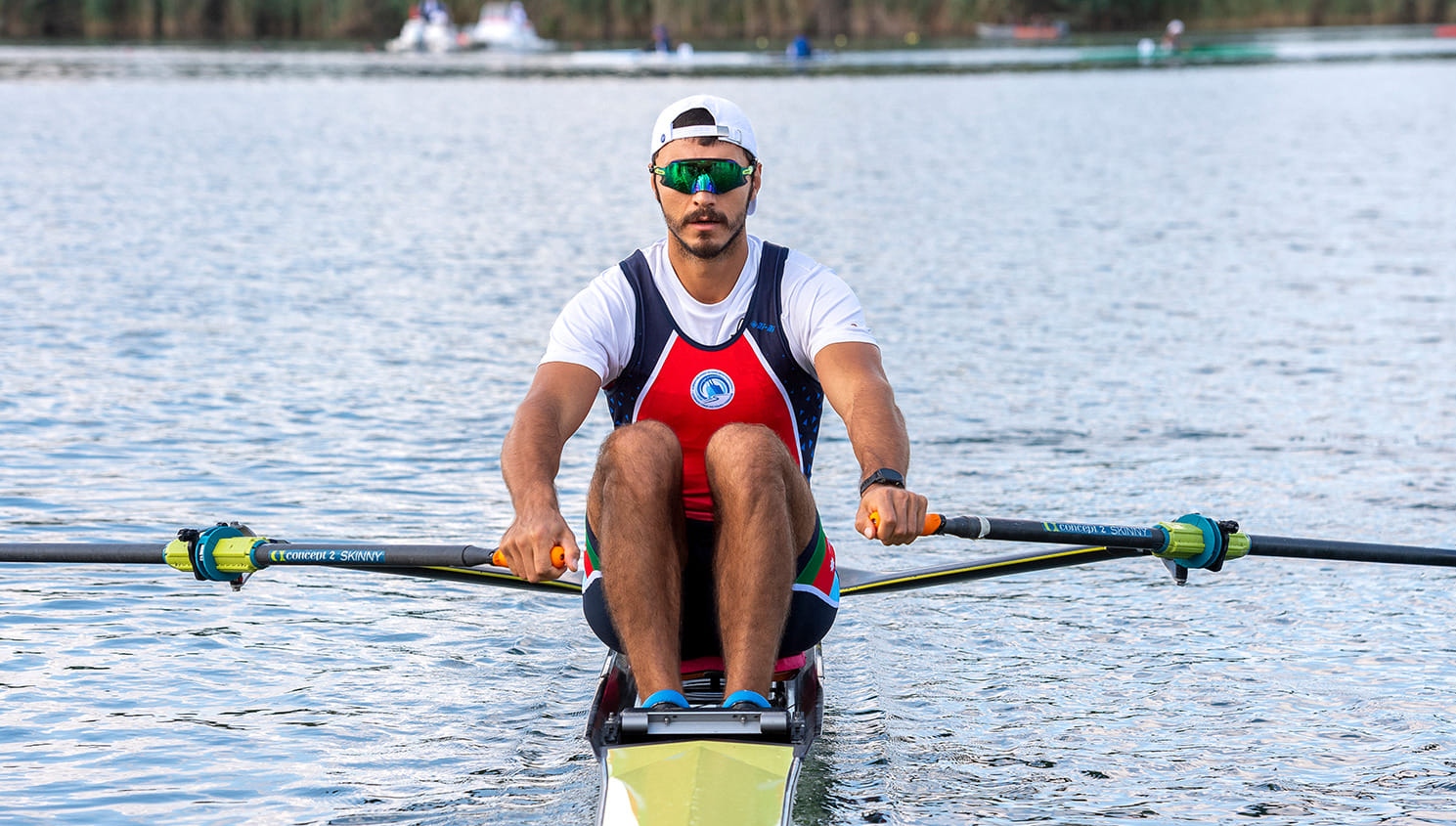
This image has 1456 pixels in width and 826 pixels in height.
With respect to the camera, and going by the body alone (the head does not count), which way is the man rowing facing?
toward the camera

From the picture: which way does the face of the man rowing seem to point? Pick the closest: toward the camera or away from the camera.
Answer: toward the camera
